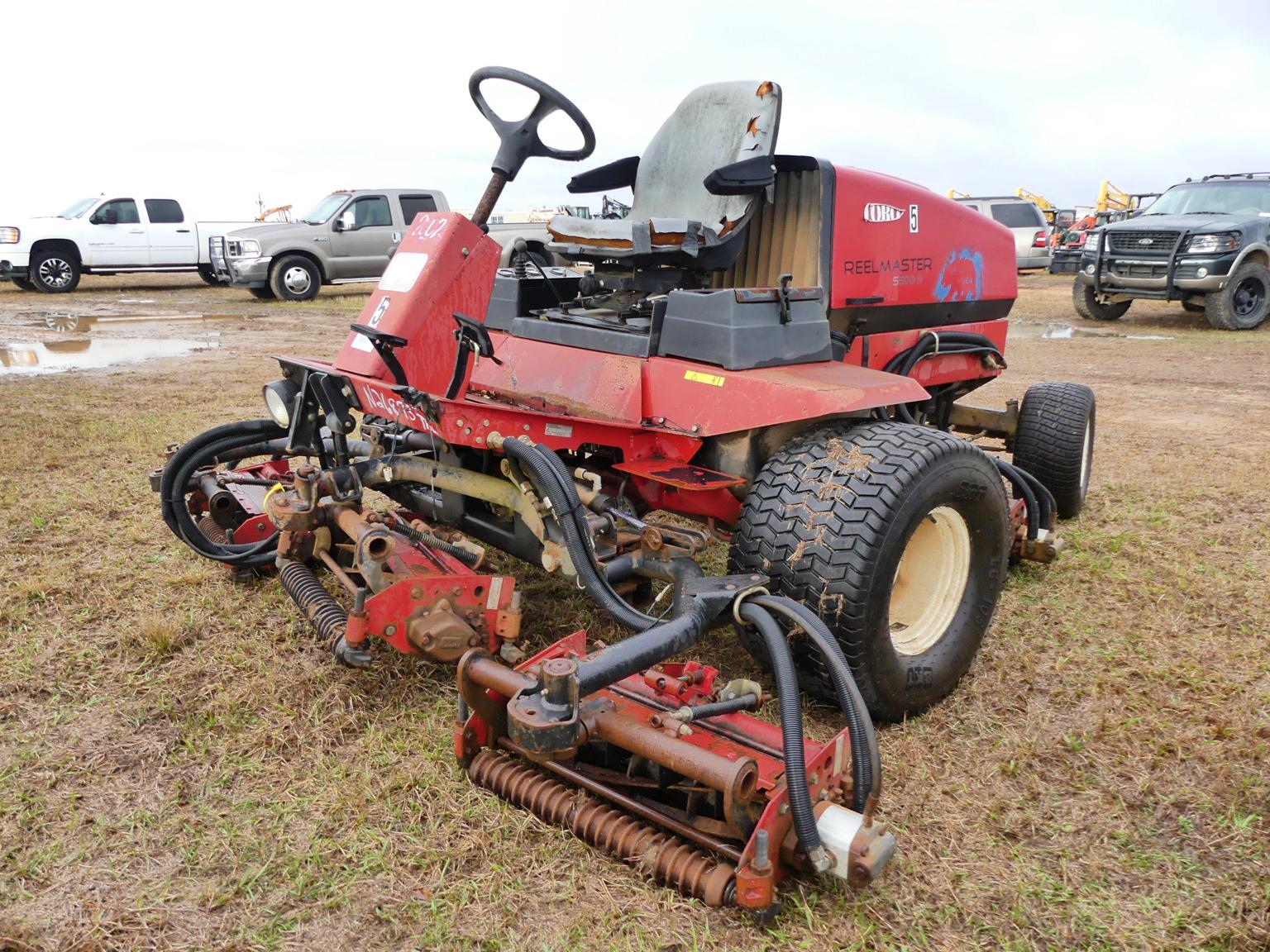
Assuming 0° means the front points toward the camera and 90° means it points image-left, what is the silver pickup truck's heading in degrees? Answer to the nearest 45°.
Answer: approximately 45°

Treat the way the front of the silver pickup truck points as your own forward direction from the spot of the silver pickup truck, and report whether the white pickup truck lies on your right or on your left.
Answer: on your right

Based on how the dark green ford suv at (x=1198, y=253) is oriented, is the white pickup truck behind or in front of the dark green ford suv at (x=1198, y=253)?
in front

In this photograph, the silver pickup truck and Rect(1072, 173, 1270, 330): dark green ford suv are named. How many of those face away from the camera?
0

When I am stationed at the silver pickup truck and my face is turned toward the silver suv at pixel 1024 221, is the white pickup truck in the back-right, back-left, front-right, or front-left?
back-left

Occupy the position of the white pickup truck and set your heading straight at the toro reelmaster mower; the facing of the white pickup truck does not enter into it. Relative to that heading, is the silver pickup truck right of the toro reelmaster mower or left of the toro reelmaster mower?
left

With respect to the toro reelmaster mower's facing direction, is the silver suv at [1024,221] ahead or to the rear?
to the rear

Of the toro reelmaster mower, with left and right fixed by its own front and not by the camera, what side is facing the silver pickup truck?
right

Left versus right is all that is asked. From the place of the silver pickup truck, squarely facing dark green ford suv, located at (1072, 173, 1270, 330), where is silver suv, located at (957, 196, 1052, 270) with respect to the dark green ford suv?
left

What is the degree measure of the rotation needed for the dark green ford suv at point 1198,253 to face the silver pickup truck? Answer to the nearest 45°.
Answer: approximately 45° to its right

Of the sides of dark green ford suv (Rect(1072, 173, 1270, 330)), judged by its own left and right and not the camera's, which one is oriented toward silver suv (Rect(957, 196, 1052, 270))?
right

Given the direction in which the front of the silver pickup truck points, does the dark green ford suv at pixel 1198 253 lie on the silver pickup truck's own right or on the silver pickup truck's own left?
on the silver pickup truck's own left

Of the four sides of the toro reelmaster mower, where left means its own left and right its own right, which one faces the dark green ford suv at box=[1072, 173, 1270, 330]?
back

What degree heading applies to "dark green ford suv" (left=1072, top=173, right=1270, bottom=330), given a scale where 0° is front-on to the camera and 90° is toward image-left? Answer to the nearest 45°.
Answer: approximately 45°
